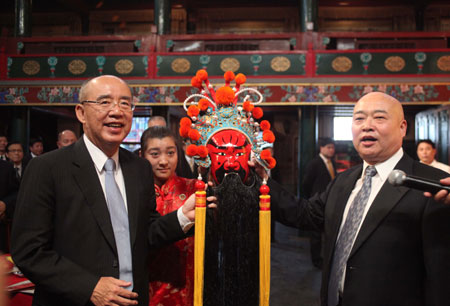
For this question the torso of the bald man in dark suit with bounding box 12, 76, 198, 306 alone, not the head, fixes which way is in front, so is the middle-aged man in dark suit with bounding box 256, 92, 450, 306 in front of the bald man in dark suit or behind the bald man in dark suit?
in front

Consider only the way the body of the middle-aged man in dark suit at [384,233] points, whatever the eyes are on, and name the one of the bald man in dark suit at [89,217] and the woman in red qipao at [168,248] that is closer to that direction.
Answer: the bald man in dark suit

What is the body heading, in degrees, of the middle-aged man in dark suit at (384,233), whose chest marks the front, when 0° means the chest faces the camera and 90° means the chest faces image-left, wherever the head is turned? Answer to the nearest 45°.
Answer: approximately 45°

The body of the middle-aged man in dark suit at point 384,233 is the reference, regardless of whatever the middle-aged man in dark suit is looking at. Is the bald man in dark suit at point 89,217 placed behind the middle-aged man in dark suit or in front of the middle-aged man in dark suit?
in front

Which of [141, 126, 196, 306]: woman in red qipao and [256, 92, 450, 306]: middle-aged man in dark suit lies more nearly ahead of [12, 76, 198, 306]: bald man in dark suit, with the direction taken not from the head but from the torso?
the middle-aged man in dark suit

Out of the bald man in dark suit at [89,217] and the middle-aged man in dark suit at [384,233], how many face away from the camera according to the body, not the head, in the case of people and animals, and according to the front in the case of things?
0
